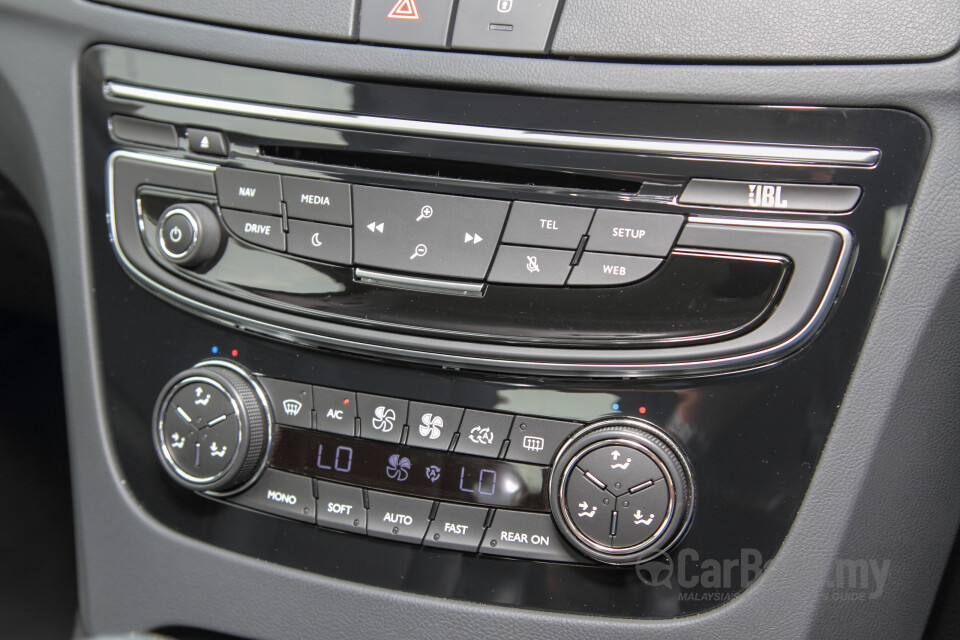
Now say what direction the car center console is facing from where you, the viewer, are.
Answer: facing the viewer and to the left of the viewer
